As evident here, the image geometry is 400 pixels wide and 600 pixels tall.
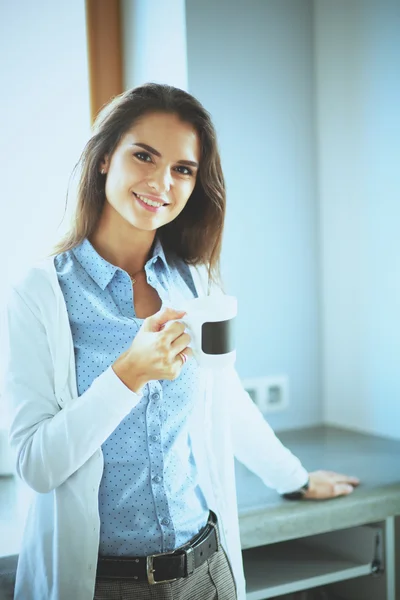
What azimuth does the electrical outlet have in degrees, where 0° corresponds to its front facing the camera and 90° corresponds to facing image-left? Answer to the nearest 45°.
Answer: approximately 0°

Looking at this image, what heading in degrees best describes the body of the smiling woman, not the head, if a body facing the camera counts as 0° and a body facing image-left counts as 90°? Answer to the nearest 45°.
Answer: approximately 315°

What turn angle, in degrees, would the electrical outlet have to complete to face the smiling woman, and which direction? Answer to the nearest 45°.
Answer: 0° — it already faces them

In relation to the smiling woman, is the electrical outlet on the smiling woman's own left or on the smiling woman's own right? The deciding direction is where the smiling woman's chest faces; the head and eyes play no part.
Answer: on the smiling woman's own left
